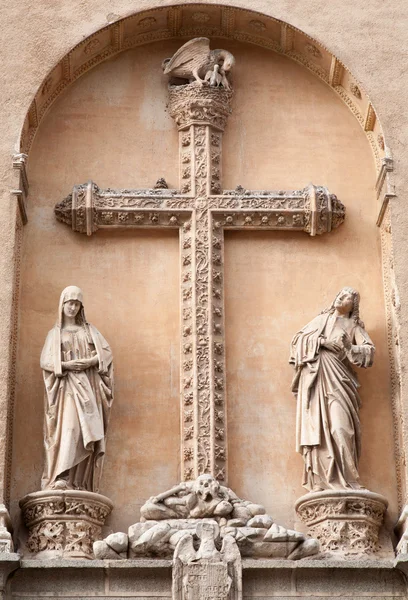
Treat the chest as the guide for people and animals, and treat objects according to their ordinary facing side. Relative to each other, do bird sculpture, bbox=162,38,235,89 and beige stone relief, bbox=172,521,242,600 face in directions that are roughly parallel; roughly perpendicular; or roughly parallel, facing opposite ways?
roughly perpendicular

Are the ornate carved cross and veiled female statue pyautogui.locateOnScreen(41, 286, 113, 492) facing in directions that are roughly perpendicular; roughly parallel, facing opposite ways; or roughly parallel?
roughly parallel

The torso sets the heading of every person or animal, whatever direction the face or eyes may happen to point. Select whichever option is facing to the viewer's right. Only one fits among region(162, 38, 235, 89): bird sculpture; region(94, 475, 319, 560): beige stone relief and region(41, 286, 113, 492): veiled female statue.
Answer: the bird sculpture

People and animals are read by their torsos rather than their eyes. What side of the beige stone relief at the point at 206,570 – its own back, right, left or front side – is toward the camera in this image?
front

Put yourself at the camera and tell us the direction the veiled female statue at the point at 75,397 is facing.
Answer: facing the viewer

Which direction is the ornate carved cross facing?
toward the camera

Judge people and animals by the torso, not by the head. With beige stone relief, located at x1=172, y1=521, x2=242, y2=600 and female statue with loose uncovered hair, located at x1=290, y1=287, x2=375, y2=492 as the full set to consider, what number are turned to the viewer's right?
0

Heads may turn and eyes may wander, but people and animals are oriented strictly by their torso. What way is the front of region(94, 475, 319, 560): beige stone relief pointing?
toward the camera
